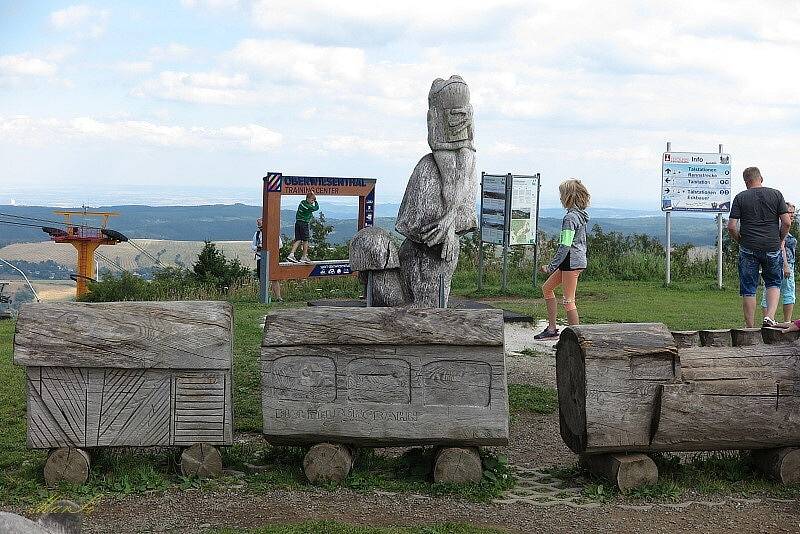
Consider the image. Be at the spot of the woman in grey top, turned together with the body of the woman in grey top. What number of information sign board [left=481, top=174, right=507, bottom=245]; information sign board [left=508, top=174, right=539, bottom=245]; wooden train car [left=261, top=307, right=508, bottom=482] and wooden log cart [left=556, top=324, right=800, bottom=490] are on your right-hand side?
2

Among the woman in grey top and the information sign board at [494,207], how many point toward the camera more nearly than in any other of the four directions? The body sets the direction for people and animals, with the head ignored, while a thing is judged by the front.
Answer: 1

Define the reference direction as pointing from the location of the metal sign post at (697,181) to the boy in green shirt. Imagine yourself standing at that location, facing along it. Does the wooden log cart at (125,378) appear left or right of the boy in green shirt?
left

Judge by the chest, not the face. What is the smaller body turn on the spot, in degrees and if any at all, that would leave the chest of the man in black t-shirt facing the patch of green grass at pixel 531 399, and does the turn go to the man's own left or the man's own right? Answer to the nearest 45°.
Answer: approximately 135° to the man's own left

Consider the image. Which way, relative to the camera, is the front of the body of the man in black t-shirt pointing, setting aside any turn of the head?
away from the camera

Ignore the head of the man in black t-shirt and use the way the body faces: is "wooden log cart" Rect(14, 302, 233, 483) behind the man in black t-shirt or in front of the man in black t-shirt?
behind

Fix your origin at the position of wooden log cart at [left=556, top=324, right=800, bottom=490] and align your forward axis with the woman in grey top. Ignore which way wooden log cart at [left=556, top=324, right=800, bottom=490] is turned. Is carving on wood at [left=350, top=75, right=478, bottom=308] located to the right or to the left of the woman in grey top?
left

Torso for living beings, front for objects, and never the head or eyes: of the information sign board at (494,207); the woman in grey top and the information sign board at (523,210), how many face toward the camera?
2

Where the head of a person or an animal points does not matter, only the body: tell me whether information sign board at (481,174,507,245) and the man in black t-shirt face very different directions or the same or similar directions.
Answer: very different directions
